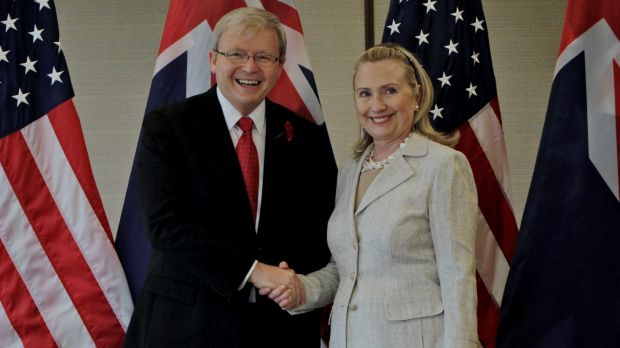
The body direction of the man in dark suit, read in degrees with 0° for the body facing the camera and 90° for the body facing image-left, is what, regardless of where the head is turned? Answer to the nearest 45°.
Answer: approximately 0°

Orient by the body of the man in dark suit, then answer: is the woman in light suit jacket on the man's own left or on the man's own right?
on the man's own left

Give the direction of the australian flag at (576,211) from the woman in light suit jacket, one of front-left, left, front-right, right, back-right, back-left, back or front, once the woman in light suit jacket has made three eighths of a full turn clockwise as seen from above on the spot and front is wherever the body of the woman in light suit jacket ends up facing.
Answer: front-right

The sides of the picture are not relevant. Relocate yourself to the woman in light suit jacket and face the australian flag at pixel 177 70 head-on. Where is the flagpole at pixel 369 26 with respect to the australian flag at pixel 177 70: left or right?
right

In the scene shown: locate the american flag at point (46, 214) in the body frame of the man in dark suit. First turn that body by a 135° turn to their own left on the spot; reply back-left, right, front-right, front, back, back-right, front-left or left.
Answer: left
